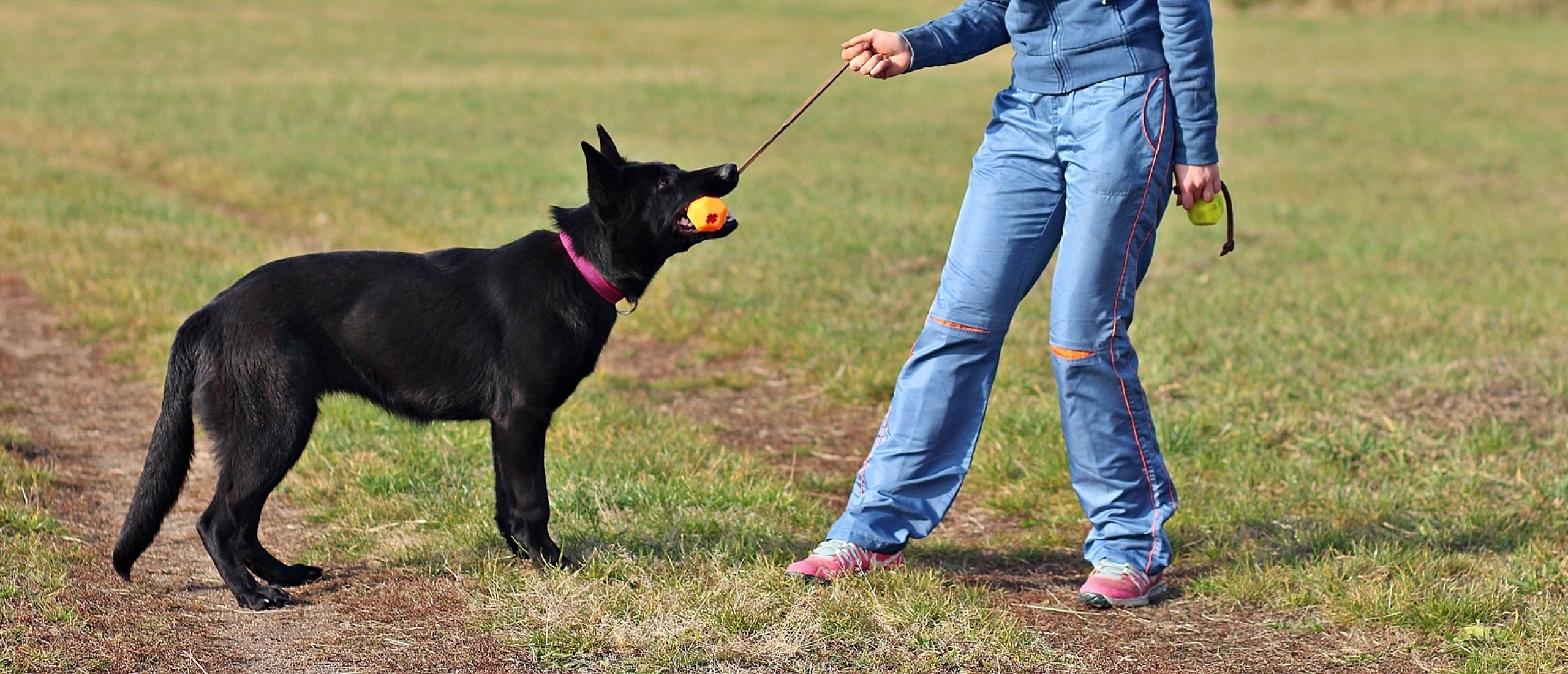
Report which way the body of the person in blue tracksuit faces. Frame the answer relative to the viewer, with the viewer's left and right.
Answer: facing the viewer and to the left of the viewer

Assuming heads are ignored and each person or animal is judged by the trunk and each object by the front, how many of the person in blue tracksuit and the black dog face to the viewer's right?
1

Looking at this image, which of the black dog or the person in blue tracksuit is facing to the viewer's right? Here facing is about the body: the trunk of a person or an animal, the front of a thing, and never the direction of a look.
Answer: the black dog

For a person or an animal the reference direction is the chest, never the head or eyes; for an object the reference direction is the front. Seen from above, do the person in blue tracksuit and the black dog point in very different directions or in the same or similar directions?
very different directions

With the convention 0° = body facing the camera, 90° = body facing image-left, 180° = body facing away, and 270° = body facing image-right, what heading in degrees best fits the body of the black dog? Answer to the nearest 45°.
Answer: approximately 270°

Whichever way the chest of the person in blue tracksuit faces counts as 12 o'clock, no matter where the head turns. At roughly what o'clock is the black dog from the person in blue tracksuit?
The black dog is roughly at 1 o'clock from the person in blue tracksuit.

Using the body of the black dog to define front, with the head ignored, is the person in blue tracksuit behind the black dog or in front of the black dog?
in front
